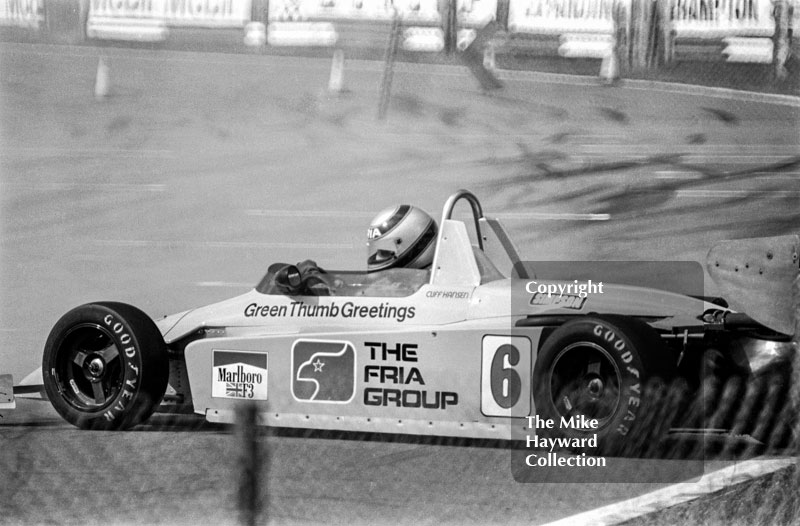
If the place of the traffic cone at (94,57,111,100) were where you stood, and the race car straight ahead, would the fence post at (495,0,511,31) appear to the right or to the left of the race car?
left

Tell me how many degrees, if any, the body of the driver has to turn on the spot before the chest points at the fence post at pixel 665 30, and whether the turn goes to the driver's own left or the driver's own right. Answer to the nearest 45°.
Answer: approximately 135° to the driver's own right

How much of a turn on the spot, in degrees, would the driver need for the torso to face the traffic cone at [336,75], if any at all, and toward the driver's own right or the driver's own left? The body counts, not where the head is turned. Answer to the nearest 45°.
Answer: approximately 90° to the driver's own right

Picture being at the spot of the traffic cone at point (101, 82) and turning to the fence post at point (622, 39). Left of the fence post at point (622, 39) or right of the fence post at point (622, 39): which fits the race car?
right

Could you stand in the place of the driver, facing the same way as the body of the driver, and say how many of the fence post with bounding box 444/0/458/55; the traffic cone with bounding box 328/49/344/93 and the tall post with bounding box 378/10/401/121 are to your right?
3

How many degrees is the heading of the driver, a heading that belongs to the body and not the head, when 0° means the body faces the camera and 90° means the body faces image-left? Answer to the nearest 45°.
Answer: approximately 90°

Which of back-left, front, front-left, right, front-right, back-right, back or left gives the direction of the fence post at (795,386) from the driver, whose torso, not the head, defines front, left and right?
back-left

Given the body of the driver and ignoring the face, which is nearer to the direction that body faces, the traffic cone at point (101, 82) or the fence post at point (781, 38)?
the traffic cone

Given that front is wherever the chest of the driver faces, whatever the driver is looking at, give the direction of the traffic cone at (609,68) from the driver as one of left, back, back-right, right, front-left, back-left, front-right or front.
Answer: back-right

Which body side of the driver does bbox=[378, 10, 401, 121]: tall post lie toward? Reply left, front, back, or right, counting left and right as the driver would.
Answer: right

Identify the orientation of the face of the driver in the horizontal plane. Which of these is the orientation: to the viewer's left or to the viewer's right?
to the viewer's left

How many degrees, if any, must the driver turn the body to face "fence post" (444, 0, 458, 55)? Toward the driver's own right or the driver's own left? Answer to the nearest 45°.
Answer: approximately 90° to the driver's own right

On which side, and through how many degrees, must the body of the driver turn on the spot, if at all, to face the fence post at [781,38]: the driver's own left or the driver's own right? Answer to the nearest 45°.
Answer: approximately 135° to the driver's own right

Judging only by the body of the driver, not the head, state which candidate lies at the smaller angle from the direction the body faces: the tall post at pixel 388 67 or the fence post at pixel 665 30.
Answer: the tall post

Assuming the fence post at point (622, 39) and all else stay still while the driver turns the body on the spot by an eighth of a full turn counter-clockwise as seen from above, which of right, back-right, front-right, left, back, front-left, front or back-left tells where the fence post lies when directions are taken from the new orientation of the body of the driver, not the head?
back

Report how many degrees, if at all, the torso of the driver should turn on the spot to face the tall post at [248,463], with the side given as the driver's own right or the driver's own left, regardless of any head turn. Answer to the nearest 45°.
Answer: approximately 90° to the driver's own left
